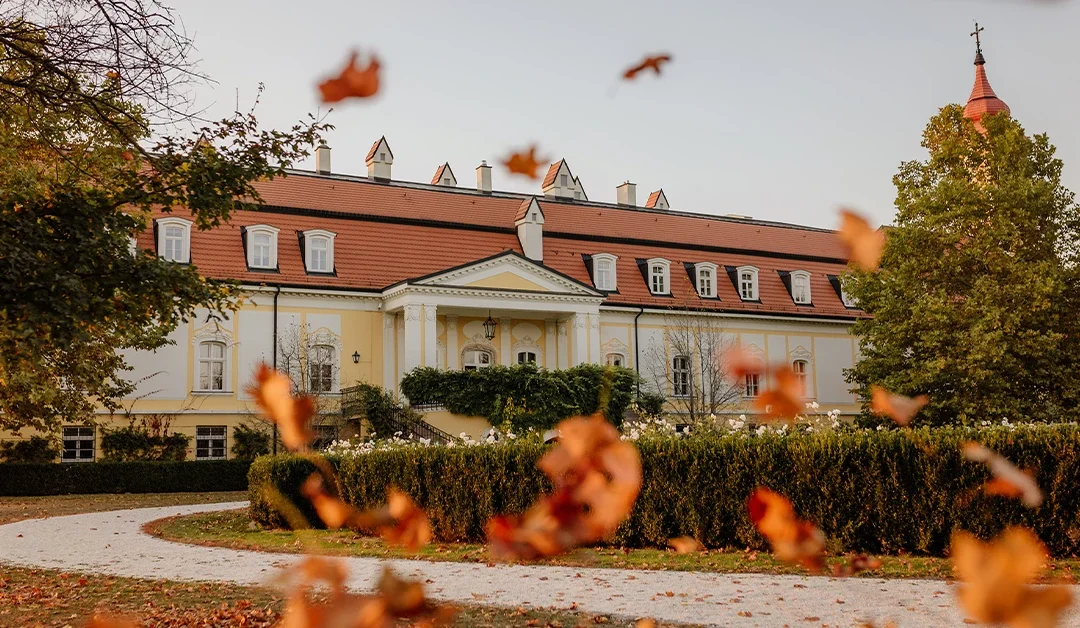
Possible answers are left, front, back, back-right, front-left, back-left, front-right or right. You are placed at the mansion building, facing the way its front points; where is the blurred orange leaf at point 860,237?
front-right

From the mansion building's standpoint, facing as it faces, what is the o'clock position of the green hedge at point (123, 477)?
The green hedge is roughly at 3 o'clock from the mansion building.

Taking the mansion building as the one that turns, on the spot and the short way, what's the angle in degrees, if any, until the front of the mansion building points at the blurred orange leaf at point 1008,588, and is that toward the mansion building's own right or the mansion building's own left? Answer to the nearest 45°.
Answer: approximately 45° to the mansion building's own right

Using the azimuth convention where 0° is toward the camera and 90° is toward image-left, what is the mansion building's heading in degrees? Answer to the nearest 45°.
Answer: approximately 315°

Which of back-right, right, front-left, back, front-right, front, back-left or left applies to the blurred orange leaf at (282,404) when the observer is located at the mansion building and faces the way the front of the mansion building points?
front-right

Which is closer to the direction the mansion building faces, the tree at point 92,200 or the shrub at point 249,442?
the tree

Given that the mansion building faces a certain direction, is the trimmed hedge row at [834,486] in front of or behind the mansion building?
in front

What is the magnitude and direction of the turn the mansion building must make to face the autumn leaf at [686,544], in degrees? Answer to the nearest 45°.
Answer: approximately 45° to its right

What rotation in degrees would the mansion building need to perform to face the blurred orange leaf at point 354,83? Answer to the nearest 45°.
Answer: approximately 45° to its right
